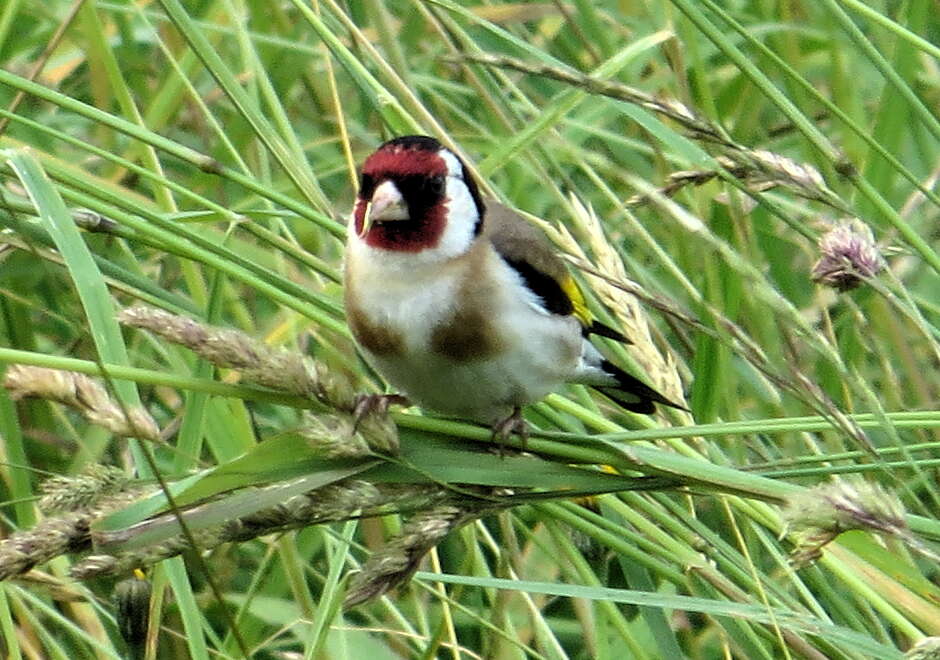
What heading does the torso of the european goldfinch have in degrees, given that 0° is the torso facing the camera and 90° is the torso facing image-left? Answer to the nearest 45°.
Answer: approximately 45°
